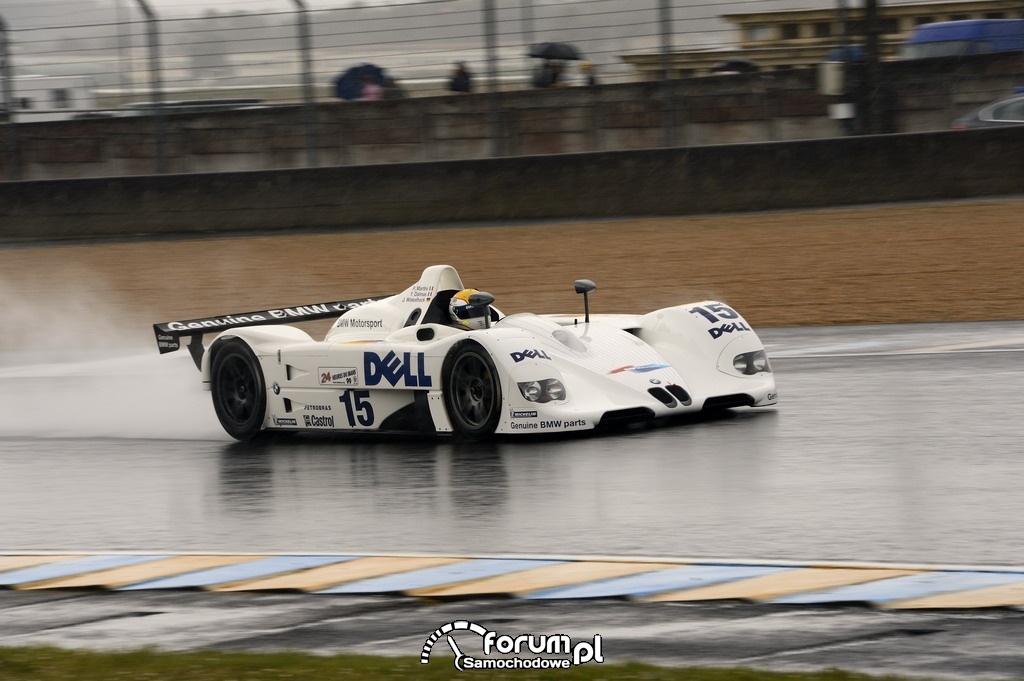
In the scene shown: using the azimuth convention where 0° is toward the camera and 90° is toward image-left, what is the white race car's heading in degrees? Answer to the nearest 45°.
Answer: approximately 315°

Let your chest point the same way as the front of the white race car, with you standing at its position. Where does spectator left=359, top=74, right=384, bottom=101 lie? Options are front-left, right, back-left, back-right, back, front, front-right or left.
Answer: back-left

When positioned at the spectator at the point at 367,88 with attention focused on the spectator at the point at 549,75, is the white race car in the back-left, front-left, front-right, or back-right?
front-right

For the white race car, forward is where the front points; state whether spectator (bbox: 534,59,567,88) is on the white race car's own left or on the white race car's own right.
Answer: on the white race car's own left

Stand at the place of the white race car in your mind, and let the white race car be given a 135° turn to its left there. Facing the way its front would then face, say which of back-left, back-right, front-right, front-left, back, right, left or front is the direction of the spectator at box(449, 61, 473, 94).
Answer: front
